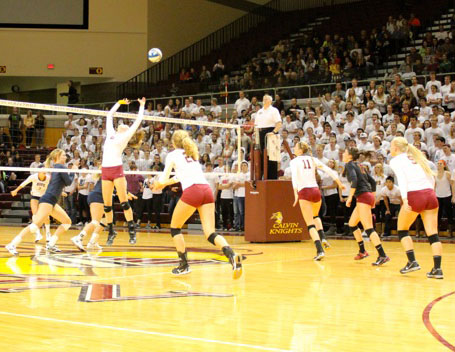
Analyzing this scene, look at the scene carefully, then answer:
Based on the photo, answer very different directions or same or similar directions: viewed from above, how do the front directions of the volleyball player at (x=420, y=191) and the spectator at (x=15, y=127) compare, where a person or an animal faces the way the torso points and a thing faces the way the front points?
very different directions

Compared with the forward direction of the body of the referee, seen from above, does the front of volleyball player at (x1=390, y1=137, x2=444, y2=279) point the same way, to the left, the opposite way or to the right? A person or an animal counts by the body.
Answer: to the right

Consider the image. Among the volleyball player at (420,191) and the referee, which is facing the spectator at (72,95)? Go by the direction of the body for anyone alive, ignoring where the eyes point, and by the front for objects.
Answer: the volleyball player

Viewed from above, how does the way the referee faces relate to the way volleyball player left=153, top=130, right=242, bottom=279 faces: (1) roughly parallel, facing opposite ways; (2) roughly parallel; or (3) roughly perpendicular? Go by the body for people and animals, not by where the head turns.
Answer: roughly perpendicular

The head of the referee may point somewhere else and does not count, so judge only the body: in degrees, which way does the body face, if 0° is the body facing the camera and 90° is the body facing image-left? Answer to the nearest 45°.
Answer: approximately 45°

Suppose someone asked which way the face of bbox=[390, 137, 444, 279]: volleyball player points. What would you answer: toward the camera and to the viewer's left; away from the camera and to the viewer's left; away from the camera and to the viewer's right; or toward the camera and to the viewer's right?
away from the camera and to the viewer's left

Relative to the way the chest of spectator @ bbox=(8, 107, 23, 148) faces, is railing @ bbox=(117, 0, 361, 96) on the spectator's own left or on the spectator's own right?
on the spectator's own left

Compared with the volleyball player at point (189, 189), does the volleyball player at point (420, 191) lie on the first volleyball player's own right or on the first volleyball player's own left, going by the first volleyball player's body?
on the first volleyball player's own right

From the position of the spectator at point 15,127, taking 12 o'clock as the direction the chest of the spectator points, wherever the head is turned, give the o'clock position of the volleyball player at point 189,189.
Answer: The volleyball player is roughly at 12 o'clock from the spectator.

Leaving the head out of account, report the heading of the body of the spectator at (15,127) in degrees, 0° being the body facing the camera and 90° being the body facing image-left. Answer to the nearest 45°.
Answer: approximately 0°

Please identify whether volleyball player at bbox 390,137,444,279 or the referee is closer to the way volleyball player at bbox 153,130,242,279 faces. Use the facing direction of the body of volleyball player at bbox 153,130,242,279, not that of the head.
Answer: the referee

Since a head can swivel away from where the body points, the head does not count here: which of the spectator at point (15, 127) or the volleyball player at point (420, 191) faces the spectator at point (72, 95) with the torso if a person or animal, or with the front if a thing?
the volleyball player
